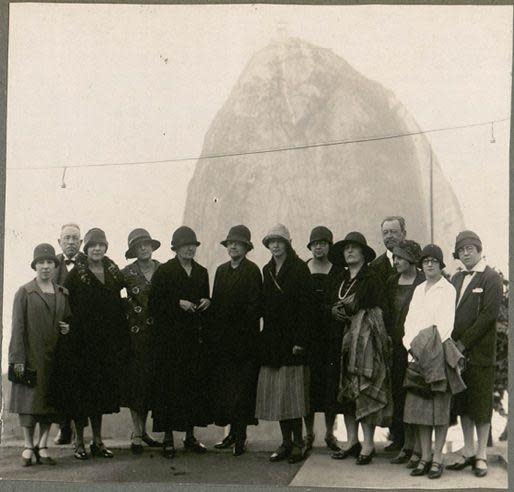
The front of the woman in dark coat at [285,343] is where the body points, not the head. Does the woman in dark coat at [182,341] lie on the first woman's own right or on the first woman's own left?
on the first woman's own right

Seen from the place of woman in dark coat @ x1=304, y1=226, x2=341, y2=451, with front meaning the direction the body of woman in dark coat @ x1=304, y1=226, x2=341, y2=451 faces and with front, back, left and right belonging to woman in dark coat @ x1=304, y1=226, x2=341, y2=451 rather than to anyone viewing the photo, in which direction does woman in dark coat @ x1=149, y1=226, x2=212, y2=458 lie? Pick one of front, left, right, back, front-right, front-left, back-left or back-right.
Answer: right

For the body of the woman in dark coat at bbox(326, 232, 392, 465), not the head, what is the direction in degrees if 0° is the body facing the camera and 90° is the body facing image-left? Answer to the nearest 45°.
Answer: approximately 45°

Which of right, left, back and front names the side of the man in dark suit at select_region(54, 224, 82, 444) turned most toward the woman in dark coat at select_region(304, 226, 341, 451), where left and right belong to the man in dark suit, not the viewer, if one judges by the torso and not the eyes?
left

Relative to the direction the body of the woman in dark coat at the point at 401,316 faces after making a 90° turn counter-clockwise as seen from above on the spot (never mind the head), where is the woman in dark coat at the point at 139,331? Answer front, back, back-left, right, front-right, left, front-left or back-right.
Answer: back-right

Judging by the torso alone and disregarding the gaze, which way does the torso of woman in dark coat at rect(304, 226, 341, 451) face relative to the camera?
toward the camera

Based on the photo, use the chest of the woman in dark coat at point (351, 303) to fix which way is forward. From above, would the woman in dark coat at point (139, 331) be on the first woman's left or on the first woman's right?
on the first woman's right

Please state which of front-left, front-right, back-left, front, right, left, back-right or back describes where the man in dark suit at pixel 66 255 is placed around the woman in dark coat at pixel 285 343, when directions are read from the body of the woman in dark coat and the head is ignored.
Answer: front-right

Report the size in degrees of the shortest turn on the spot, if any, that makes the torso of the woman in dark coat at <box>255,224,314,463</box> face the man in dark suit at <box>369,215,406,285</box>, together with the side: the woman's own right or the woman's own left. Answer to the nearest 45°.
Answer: approximately 135° to the woman's own left
